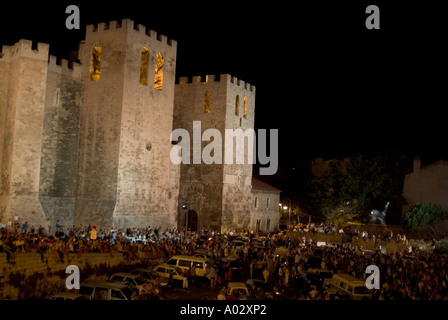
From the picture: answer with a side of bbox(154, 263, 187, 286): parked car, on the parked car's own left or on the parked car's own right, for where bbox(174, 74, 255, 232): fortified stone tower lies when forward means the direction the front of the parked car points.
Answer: on the parked car's own left

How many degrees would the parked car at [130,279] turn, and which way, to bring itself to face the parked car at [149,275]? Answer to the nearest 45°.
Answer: approximately 90° to its left

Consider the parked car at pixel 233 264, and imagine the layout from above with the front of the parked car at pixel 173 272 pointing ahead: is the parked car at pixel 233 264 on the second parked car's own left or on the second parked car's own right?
on the second parked car's own left

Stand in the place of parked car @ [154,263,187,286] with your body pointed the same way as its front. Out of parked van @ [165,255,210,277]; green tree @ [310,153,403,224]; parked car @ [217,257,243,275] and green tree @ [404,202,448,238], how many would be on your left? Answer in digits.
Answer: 4

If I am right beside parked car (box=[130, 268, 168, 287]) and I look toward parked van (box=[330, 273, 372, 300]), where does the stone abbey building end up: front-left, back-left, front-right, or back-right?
back-left

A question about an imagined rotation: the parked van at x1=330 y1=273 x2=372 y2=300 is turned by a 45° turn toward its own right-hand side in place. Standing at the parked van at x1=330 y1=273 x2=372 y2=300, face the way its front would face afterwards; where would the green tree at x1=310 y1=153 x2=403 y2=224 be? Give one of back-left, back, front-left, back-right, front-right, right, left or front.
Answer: back

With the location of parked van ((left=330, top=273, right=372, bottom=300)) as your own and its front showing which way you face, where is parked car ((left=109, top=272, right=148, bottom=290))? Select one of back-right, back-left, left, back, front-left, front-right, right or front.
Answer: back-right

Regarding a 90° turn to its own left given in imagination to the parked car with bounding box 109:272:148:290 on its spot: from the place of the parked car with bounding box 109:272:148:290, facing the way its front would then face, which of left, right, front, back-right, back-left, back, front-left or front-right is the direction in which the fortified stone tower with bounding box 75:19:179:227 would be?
front-left

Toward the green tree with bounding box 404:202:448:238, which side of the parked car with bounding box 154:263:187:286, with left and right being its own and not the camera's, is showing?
left

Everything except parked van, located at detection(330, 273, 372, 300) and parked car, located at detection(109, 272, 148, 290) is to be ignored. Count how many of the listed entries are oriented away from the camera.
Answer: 0

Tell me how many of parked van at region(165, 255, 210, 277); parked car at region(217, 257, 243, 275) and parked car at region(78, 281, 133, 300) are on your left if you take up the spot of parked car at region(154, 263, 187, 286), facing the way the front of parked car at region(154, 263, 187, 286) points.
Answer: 2

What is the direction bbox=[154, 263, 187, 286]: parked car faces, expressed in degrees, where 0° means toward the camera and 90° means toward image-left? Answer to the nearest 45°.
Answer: approximately 315°

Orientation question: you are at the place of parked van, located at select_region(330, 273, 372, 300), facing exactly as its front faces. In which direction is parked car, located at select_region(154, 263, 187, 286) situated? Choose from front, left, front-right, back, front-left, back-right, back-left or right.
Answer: back-right
